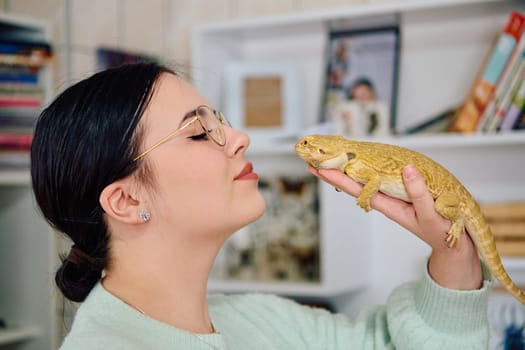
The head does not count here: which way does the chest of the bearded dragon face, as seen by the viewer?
to the viewer's left

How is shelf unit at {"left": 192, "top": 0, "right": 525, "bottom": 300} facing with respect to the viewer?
toward the camera

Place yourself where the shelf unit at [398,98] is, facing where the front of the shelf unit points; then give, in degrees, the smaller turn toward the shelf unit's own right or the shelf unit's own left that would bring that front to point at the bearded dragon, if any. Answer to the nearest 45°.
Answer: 0° — it already faces it

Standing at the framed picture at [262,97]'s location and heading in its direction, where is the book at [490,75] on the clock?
The book is roughly at 10 o'clock from the framed picture.

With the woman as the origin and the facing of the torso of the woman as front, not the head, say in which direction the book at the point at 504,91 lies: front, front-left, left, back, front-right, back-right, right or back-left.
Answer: front-left

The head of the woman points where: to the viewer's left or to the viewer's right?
to the viewer's right

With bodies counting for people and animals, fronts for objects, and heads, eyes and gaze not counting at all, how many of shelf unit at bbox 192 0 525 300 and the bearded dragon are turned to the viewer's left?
1

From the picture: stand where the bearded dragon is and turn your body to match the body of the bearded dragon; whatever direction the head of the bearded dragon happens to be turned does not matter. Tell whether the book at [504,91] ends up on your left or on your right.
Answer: on your right

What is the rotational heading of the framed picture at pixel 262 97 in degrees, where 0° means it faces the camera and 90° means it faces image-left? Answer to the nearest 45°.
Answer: approximately 0°

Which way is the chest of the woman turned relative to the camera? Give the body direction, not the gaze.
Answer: to the viewer's right

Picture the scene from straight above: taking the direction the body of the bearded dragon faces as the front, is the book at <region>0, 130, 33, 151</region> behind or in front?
in front

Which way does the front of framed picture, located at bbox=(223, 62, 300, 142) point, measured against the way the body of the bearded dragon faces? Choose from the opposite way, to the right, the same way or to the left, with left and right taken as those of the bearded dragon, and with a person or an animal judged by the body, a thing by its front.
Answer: to the left

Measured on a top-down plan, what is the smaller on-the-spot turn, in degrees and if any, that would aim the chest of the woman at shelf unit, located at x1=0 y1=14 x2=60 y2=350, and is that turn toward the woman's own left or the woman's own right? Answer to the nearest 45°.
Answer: approximately 135° to the woman's own left

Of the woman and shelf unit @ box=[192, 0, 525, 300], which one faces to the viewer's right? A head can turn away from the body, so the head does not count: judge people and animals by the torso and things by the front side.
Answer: the woman

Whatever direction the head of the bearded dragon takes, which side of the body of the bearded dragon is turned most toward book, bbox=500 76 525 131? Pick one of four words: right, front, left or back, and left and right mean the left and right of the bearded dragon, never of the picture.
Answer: right

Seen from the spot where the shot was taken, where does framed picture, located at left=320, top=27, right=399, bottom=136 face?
facing the viewer
